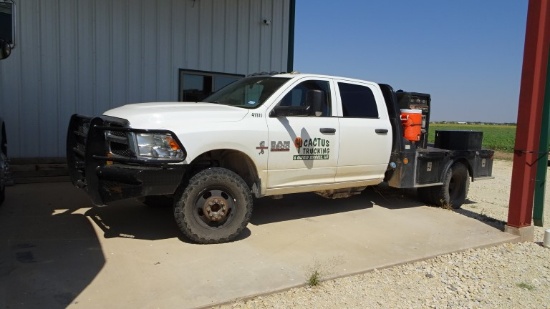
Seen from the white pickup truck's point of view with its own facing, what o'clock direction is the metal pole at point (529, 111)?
The metal pole is roughly at 7 o'clock from the white pickup truck.

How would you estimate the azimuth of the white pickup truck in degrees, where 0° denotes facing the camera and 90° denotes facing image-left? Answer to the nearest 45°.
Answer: approximately 45°

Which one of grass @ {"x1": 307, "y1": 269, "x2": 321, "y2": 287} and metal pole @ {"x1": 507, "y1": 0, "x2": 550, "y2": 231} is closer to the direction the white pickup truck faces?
the grass

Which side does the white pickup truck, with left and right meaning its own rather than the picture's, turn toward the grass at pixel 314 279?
left
